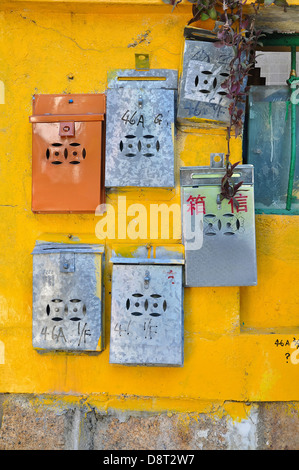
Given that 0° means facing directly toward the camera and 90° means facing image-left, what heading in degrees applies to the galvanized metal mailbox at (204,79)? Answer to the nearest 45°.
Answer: approximately 0°

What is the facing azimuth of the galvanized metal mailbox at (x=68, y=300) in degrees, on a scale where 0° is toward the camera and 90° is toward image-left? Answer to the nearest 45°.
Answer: approximately 0°
